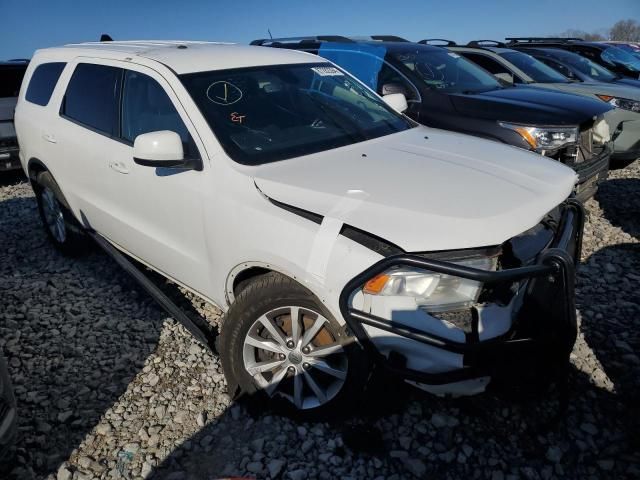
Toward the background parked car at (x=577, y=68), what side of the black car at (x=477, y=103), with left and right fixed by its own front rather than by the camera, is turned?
left

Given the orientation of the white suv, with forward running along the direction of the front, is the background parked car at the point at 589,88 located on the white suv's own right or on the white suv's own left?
on the white suv's own left

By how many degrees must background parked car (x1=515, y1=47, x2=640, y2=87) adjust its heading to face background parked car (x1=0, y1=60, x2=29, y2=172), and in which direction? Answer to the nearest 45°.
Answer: approximately 90° to its right

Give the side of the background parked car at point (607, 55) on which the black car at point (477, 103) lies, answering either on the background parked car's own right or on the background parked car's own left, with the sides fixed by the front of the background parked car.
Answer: on the background parked car's own right

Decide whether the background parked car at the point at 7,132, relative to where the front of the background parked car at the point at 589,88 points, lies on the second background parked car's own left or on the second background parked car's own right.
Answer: on the second background parked car's own right

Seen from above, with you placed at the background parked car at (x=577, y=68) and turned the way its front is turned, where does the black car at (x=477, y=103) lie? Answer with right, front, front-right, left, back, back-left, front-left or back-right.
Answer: front-right
